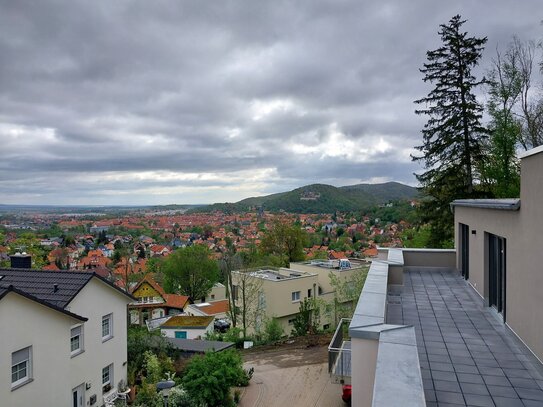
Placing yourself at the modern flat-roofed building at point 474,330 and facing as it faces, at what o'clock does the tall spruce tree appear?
The tall spruce tree is roughly at 3 o'clock from the modern flat-roofed building.

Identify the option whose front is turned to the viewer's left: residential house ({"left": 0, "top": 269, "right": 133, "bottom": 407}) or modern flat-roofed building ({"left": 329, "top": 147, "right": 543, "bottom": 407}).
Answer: the modern flat-roofed building

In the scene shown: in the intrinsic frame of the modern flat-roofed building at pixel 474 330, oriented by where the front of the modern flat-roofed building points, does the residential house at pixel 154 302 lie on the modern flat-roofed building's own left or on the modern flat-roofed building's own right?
on the modern flat-roofed building's own right

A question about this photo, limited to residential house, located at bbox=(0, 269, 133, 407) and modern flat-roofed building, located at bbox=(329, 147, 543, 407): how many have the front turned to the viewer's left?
1

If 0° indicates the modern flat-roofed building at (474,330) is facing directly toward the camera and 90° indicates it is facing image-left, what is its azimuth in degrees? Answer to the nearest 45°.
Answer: approximately 90°

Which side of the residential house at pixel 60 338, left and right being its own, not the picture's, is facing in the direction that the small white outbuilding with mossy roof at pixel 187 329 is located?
left

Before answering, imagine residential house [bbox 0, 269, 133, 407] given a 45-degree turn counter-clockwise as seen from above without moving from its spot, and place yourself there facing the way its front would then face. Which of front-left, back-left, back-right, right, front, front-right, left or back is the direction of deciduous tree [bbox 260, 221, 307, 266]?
front-left
